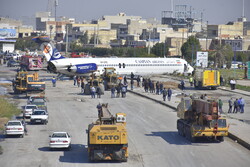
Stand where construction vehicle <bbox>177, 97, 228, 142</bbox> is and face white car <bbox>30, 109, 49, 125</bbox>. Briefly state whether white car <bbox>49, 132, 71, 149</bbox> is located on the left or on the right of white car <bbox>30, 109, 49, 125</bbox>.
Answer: left

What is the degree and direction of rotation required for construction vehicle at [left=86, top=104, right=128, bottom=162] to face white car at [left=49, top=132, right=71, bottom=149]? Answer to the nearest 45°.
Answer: approximately 45° to its left

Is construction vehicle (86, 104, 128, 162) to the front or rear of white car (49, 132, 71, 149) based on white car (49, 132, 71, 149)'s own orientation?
to the rear

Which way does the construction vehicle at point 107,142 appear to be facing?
away from the camera

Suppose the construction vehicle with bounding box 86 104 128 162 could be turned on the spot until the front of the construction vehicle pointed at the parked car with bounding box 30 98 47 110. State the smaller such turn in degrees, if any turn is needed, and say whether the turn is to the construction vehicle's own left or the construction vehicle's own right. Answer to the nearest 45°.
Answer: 0° — it already faces it
